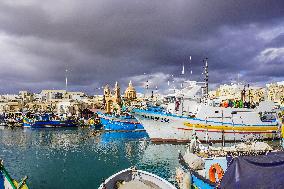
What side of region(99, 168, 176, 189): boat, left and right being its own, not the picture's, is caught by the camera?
back
